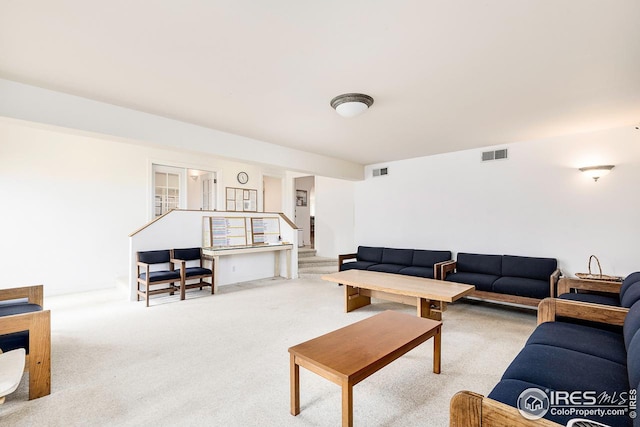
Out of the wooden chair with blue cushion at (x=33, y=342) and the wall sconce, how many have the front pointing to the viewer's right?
1

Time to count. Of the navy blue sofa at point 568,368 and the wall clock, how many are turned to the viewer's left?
1

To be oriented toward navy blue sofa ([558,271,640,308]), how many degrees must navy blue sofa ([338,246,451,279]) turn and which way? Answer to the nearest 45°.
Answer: approximately 90° to its left

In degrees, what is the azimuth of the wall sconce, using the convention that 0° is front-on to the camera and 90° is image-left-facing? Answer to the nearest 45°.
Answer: approximately 0°

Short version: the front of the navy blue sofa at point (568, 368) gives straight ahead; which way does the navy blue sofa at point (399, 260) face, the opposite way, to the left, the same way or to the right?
to the left

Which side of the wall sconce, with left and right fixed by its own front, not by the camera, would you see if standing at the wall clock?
right

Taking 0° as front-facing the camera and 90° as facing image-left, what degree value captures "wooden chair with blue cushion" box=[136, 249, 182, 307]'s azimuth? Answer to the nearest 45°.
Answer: approximately 315°

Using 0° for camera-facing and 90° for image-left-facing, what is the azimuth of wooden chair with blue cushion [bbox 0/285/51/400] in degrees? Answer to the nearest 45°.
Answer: approximately 270°

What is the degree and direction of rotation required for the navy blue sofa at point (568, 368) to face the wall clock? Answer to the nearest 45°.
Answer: approximately 45° to its right

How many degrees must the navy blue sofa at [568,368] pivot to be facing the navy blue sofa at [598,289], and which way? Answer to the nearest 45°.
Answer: approximately 90° to its right

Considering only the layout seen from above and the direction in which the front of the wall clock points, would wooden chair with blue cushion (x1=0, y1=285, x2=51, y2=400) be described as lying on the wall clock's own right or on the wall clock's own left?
on the wall clock's own right
